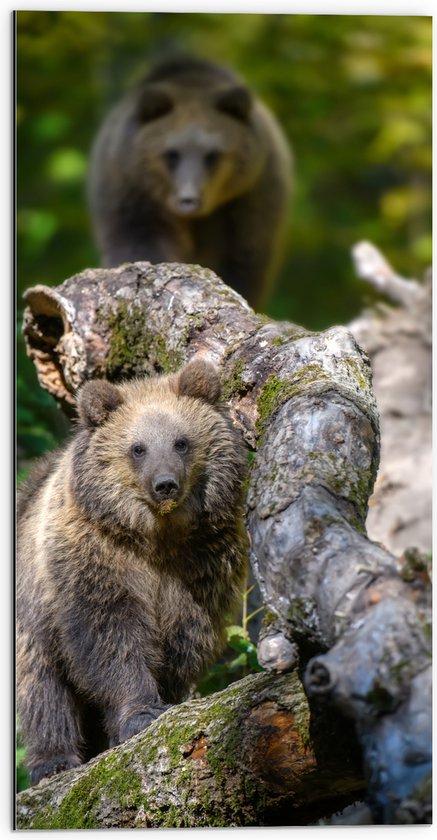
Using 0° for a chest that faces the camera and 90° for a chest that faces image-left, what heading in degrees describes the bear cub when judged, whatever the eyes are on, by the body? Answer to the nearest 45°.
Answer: approximately 315°

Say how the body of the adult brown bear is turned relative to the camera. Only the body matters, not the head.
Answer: toward the camera

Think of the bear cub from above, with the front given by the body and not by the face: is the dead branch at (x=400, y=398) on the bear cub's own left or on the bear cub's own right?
on the bear cub's own left

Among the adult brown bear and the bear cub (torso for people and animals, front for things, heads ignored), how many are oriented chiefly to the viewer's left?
0
